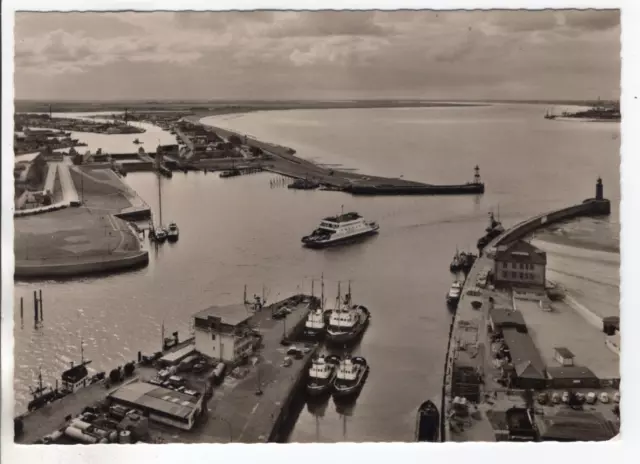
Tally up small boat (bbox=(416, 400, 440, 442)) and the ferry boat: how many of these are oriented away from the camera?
1

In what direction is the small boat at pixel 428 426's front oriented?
away from the camera

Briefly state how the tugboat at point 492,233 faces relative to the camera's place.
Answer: facing away from the viewer and to the right of the viewer

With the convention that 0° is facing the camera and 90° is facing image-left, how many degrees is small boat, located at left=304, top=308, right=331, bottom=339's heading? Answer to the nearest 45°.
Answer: approximately 225°

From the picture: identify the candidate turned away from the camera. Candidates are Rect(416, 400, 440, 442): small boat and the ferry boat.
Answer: the small boat
